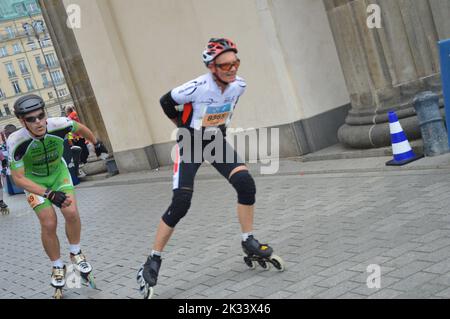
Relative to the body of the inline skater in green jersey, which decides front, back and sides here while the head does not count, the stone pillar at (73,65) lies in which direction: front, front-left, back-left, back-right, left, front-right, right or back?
back

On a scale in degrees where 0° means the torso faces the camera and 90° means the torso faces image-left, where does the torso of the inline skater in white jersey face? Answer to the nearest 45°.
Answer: approximately 315°

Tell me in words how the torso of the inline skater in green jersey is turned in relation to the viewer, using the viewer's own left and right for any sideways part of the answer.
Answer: facing the viewer

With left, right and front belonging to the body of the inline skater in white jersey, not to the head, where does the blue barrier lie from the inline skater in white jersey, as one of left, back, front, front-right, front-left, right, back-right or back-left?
left

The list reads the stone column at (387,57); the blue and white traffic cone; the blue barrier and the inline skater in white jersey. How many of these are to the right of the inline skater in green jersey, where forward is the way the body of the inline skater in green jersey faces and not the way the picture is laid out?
0

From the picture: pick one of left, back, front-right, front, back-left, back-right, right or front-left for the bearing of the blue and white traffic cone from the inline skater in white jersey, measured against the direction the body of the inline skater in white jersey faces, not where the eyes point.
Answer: left

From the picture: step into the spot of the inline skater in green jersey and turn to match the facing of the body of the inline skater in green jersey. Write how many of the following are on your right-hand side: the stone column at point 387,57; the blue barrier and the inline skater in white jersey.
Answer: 0

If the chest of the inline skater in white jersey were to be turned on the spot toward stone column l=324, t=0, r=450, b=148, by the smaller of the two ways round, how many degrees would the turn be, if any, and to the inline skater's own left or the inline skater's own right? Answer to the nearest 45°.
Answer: approximately 90° to the inline skater's own left

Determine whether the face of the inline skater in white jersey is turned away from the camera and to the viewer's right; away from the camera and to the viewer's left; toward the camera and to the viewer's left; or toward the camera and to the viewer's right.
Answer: toward the camera and to the viewer's right

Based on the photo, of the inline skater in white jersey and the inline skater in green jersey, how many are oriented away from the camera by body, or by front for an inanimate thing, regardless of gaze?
0

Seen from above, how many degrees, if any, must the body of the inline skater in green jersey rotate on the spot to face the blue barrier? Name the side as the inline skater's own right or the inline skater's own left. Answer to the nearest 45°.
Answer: approximately 90° to the inline skater's own left

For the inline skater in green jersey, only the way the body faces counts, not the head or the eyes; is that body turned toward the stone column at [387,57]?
no
